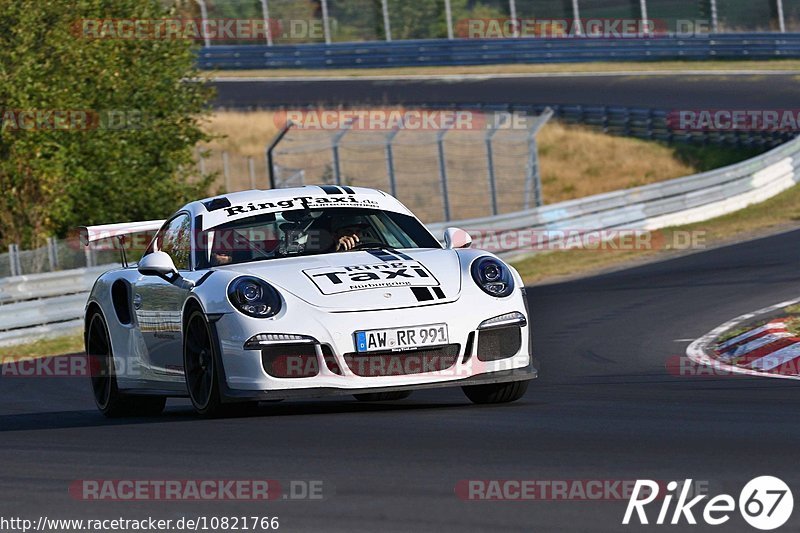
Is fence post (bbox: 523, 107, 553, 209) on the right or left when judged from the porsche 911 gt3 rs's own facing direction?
on its left

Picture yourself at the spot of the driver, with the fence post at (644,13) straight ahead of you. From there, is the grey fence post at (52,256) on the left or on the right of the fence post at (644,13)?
left

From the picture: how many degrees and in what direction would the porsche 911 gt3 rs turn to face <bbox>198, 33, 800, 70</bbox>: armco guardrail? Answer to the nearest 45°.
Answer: approximately 135° to its left

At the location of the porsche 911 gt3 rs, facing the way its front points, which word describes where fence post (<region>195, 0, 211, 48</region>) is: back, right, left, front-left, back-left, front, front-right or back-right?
back-left
